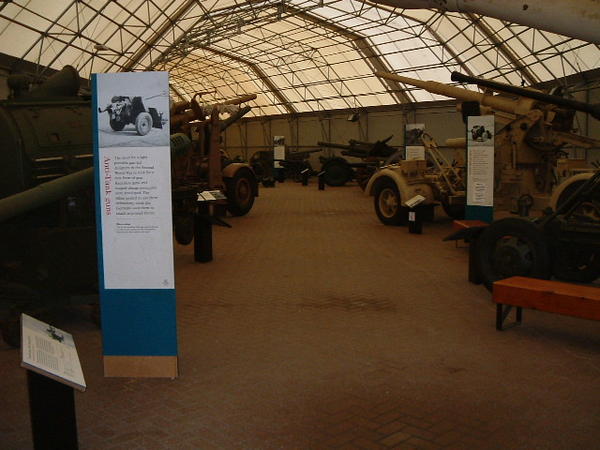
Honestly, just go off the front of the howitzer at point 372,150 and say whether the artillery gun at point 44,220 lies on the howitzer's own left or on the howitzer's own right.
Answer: on the howitzer's own left

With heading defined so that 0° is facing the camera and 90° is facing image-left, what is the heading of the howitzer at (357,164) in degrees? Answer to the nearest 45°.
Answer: approximately 90°

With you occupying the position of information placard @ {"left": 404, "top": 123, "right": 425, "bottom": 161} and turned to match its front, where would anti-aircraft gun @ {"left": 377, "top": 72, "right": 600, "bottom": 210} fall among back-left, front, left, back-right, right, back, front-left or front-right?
front-left

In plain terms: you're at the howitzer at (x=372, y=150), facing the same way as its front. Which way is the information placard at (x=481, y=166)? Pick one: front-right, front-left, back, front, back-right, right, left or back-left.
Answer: left

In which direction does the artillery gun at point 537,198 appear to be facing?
to the viewer's left

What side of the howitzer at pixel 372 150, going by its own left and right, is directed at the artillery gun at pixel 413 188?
left

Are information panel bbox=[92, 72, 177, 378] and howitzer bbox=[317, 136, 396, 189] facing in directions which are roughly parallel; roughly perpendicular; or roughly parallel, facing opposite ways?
roughly perpendicular
